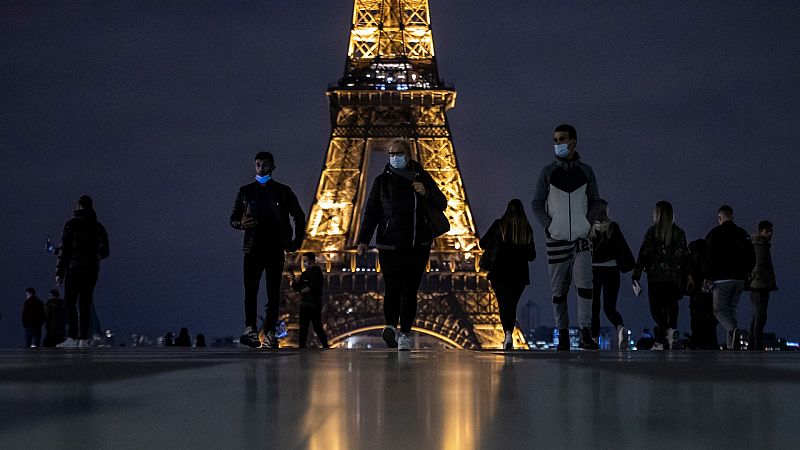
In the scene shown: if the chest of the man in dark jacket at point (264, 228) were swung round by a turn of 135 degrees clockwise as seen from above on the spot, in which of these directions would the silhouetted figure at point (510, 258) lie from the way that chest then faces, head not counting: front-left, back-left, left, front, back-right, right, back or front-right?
back-right

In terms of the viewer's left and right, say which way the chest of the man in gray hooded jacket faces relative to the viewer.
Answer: facing the viewer

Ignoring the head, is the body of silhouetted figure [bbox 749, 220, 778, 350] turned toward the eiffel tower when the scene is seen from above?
no

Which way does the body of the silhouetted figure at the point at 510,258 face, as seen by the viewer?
away from the camera

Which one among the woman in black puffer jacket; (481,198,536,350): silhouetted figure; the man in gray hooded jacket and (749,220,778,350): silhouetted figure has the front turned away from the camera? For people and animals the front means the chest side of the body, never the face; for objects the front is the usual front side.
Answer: (481,198,536,350): silhouetted figure

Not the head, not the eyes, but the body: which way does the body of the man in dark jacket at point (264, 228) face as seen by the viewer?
toward the camera

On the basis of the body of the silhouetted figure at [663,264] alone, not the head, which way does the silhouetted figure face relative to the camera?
away from the camera

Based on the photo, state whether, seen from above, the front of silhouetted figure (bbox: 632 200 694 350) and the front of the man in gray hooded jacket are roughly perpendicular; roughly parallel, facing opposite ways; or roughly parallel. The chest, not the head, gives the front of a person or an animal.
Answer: roughly parallel, facing opposite ways
